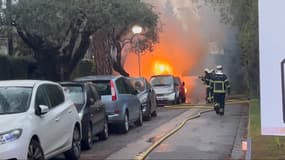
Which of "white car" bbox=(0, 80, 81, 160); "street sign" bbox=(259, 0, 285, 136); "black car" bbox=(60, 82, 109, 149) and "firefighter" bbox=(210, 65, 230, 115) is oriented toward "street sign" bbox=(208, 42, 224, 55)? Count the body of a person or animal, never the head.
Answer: the firefighter

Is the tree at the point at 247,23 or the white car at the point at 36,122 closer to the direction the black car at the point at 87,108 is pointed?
the white car

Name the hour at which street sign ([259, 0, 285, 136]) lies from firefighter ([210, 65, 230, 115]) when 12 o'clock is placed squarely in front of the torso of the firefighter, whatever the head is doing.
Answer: The street sign is roughly at 6 o'clock from the firefighter.

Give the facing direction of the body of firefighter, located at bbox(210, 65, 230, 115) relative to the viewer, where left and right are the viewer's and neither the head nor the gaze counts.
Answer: facing away from the viewer

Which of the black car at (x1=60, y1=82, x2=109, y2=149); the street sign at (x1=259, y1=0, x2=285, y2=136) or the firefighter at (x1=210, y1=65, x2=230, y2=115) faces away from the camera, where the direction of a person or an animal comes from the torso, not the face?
the firefighter

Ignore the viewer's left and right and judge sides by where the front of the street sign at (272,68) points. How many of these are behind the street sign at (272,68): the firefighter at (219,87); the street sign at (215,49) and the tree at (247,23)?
3

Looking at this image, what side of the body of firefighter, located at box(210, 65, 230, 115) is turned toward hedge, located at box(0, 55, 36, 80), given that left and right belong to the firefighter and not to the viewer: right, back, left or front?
left

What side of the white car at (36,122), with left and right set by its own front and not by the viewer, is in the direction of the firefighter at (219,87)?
back
